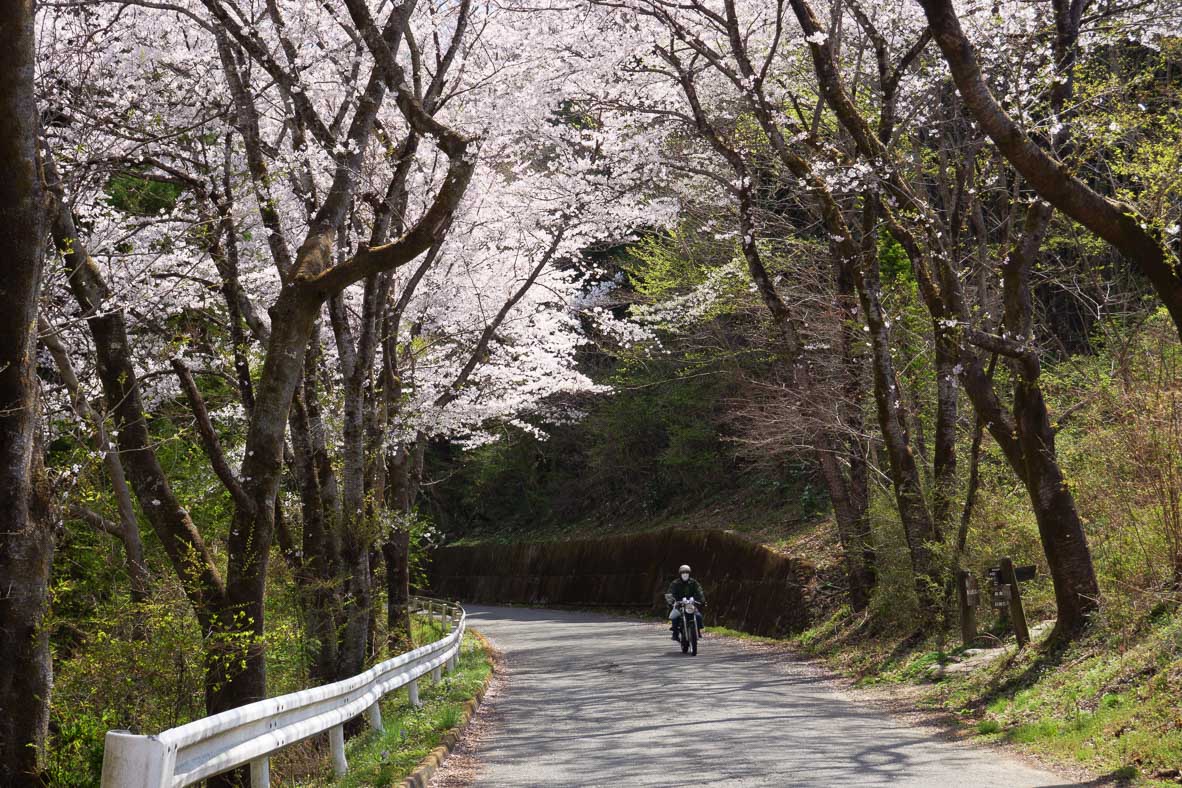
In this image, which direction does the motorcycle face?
toward the camera

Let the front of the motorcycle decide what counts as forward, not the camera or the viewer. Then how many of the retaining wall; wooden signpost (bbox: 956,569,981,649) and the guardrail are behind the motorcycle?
1

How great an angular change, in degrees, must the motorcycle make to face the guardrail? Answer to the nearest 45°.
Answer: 0° — it already faces it

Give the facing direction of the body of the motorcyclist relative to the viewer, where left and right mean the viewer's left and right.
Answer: facing the viewer

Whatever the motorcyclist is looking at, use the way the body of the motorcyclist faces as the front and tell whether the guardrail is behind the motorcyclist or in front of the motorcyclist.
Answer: in front

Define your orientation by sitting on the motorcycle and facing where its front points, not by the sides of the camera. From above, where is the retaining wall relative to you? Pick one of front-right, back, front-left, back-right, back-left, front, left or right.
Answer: back

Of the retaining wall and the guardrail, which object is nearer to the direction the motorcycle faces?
the guardrail

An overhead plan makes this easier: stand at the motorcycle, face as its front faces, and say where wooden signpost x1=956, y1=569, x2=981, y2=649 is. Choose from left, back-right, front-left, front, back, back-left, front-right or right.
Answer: front-left

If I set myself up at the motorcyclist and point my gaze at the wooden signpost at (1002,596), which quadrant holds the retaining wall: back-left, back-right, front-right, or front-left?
back-left

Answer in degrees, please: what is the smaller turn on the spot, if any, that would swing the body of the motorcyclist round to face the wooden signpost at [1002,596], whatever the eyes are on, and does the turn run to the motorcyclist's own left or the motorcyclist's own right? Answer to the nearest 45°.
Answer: approximately 45° to the motorcyclist's own left
